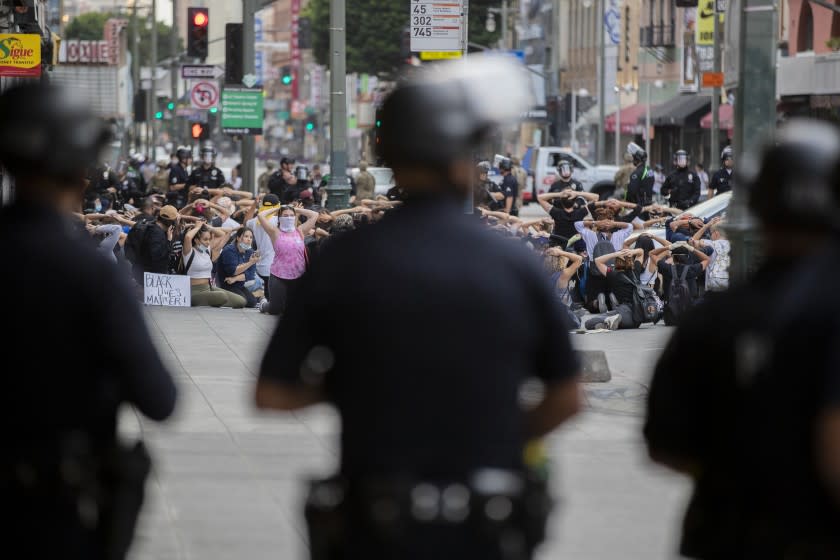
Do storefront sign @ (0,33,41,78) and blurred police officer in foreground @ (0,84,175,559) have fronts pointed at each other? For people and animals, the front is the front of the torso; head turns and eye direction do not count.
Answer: yes

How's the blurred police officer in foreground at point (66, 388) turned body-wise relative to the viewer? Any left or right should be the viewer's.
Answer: facing away from the viewer

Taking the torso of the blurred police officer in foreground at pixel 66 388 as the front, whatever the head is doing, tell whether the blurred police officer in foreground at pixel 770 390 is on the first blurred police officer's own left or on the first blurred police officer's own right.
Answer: on the first blurred police officer's own right

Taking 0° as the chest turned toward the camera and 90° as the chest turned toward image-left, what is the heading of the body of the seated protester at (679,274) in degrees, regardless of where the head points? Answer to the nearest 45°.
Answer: approximately 180°

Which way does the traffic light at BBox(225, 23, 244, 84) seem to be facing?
away from the camera

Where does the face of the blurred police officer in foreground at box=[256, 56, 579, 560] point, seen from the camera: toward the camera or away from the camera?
away from the camera

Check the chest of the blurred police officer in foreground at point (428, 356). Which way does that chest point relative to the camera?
away from the camera

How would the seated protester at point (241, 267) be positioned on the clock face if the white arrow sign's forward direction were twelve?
The seated protester is roughly at 12 o'clock from the white arrow sign.

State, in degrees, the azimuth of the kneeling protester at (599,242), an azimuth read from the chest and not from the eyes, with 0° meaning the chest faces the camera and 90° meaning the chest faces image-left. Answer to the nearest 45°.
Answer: approximately 180°

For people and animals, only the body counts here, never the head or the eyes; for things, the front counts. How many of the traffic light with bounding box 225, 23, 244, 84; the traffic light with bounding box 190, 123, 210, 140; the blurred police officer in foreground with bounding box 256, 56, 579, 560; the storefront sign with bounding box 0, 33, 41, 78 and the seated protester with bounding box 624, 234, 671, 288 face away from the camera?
3

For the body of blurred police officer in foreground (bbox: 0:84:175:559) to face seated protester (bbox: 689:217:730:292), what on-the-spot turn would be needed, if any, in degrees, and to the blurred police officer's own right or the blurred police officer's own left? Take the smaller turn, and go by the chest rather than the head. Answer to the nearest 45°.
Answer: approximately 45° to the blurred police officer's own right
